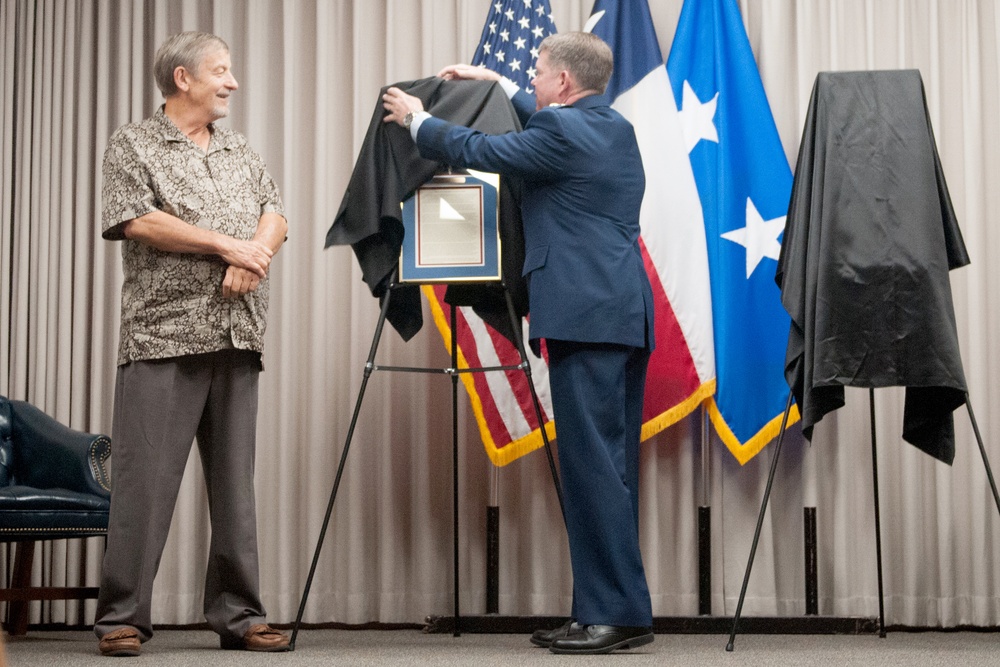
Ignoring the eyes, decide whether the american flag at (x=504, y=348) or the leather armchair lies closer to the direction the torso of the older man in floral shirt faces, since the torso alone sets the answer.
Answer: the american flag

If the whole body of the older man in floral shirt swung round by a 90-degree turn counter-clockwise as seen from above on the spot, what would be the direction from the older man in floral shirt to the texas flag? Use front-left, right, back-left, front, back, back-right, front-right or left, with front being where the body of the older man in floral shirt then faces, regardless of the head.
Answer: front-right

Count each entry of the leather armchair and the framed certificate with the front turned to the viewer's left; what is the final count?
0

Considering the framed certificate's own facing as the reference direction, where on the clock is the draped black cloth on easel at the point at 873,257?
The draped black cloth on easel is roughly at 9 o'clock from the framed certificate.

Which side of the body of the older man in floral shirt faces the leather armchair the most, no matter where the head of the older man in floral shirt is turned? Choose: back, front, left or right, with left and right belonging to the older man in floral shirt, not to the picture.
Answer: back

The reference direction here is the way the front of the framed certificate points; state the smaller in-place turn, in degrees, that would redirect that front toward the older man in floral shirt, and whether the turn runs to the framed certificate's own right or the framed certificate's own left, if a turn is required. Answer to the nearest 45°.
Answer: approximately 90° to the framed certificate's own right

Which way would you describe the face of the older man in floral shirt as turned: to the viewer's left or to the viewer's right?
to the viewer's right

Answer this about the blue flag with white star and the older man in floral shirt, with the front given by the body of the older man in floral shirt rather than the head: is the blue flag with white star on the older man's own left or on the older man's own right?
on the older man's own left

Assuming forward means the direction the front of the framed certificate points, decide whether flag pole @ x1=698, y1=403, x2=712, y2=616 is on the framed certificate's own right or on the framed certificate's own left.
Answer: on the framed certificate's own left

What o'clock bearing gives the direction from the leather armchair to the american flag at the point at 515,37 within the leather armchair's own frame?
The american flag is roughly at 11 o'clock from the leather armchair.

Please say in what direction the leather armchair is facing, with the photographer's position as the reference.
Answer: facing the viewer and to the right of the viewer

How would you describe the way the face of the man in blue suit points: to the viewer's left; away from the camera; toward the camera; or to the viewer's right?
to the viewer's left
